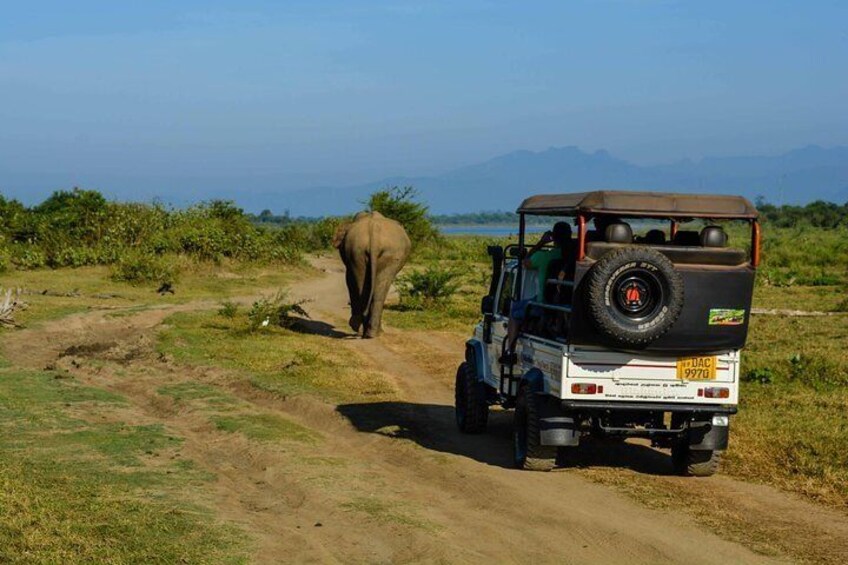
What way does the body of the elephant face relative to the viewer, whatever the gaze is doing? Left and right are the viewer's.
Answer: facing away from the viewer

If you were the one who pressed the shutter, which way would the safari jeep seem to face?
facing away from the viewer and to the left of the viewer

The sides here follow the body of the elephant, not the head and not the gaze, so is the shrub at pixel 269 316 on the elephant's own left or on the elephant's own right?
on the elephant's own left

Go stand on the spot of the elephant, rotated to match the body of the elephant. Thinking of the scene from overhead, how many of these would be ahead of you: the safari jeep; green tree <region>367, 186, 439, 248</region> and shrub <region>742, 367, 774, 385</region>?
1

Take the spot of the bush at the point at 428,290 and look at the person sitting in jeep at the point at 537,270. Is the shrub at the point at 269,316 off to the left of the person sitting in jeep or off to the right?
right

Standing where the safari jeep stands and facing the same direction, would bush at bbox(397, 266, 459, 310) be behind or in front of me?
in front

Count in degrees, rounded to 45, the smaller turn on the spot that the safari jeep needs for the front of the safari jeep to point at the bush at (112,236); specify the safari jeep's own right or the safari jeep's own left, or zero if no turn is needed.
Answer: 0° — it already faces it

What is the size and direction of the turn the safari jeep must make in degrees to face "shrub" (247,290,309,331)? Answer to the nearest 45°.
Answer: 0° — it already faces it

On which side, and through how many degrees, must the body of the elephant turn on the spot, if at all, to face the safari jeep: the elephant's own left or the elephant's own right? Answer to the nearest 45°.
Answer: approximately 180°

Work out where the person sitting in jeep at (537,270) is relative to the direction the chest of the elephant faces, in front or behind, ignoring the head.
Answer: behind
